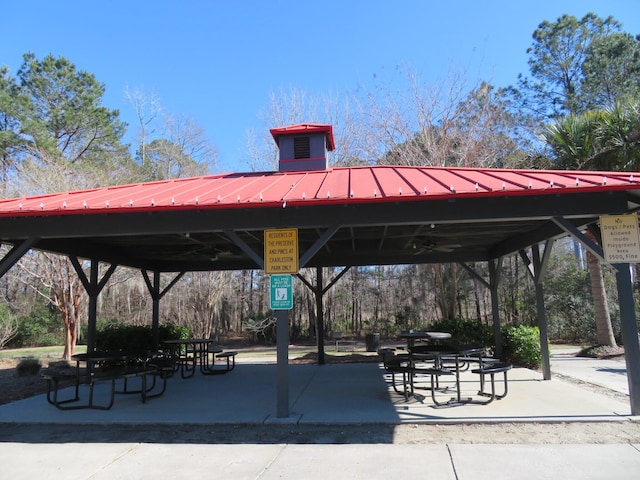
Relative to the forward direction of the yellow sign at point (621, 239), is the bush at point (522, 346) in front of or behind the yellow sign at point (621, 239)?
behind

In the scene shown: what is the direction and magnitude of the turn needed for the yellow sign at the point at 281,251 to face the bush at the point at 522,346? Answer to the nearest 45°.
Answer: approximately 135° to its left

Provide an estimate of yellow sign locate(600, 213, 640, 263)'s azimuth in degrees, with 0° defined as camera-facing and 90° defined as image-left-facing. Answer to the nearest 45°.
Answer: approximately 0°

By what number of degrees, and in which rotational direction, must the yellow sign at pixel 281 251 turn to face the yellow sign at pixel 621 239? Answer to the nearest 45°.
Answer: approximately 90° to its left

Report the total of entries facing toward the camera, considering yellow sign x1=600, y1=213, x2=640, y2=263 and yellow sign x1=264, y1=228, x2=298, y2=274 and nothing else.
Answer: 2

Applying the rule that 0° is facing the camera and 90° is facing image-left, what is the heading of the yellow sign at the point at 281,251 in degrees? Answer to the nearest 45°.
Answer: approximately 0°

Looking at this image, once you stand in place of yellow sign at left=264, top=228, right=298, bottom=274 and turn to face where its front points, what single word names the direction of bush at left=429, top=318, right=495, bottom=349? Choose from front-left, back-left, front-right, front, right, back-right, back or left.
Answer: back-left

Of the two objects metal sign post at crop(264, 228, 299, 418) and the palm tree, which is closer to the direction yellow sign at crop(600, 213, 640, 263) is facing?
the metal sign post

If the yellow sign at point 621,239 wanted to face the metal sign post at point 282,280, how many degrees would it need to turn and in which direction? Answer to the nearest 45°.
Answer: approximately 45° to its right

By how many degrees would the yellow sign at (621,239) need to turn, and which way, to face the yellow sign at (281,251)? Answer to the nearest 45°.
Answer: approximately 45° to its right
